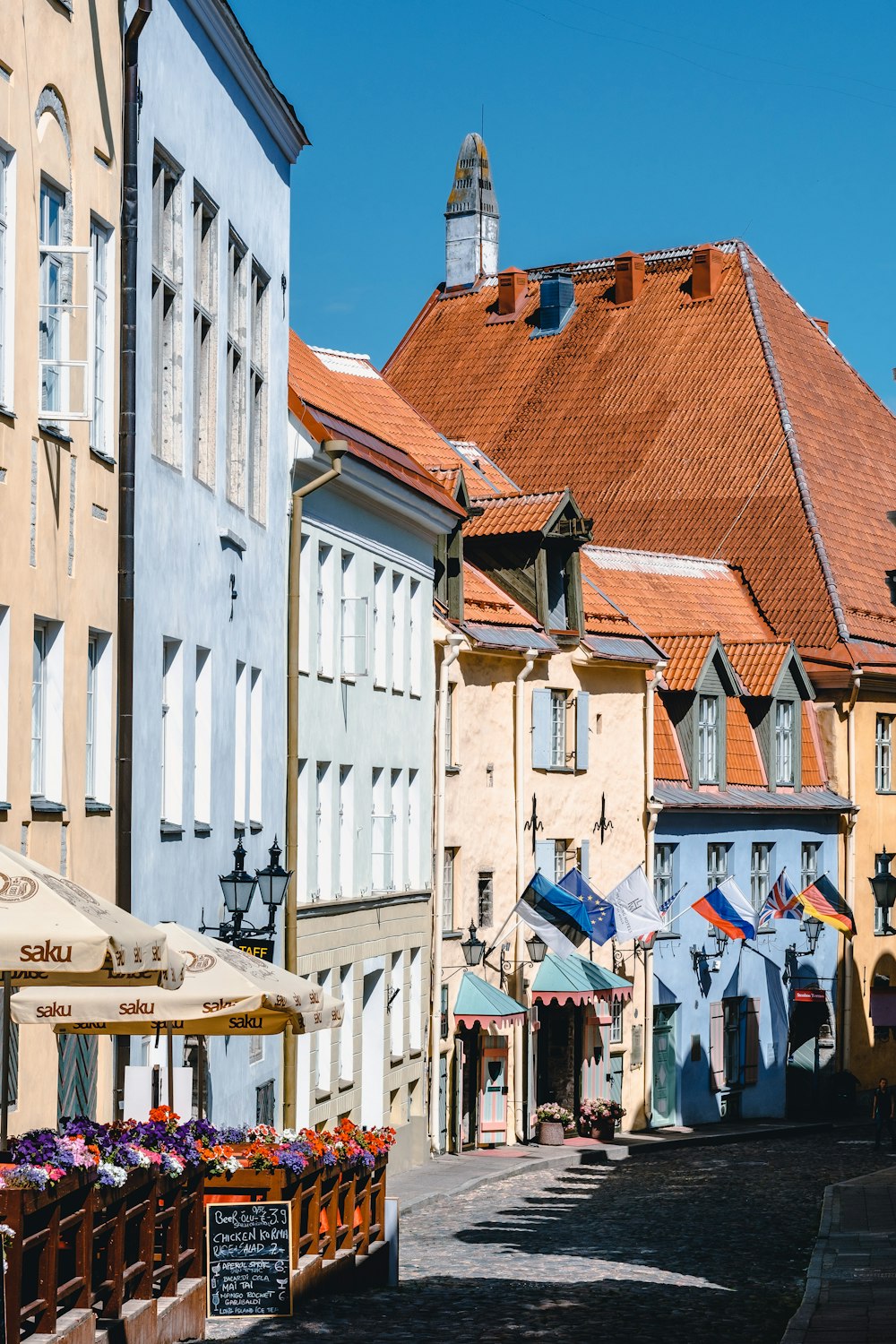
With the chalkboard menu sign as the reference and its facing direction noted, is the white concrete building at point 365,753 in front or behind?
behind

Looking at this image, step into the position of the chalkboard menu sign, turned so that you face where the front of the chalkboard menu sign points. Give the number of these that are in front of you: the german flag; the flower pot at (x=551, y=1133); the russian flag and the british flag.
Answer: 0

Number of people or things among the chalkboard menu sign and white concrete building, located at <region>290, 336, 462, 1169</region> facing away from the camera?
0

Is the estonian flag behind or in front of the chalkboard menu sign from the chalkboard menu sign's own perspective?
behind

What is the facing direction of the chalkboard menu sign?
toward the camera

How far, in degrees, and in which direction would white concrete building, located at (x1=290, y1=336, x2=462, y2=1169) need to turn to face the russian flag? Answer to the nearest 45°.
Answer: approximately 90° to its left

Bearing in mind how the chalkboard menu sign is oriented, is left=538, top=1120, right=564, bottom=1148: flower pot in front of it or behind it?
behind

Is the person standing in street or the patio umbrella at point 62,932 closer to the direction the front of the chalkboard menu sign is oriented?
the patio umbrella

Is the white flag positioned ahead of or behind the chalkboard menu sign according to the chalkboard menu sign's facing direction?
behind

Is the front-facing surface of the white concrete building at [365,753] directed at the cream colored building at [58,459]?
no

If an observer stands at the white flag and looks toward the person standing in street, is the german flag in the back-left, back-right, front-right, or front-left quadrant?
front-left

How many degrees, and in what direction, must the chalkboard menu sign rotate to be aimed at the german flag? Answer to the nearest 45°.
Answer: approximately 135° to its left

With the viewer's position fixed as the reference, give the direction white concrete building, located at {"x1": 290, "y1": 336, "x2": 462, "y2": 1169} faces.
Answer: facing the viewer and to the right of the viewer

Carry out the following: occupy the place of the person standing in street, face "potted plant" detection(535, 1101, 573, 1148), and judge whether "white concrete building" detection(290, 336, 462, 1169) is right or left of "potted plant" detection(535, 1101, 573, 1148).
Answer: left

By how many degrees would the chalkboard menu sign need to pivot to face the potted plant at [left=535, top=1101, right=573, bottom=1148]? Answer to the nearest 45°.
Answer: approximately 180°
